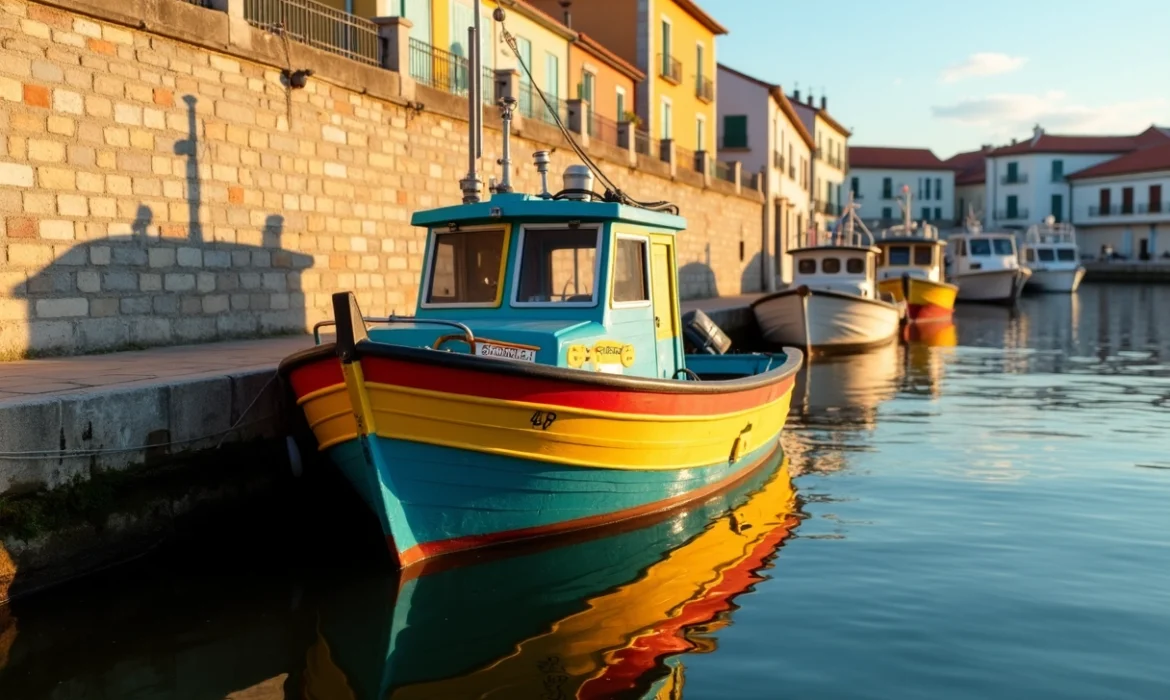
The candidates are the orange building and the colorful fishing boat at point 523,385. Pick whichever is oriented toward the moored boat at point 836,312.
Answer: the orange building

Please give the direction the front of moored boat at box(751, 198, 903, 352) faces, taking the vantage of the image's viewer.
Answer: facing the viewer and to the left of the viewer

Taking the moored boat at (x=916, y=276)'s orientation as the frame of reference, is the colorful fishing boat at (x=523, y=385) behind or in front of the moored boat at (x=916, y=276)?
in front

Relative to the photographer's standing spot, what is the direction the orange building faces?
facing the viewer and to the right of the viewer

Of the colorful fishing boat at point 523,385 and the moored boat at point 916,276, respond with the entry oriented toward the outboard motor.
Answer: the moored boat

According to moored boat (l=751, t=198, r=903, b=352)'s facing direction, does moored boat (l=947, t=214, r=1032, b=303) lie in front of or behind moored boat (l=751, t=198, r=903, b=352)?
behind

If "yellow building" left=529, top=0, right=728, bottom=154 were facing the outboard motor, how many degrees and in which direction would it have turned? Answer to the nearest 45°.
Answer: approximately 45° to its right

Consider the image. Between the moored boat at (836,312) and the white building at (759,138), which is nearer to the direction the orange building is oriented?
the moored boat

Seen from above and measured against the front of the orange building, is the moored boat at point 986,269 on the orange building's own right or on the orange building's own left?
on the orange building's own left

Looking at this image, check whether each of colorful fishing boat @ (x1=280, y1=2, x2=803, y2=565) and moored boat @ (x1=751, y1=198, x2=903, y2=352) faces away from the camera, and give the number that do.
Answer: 0

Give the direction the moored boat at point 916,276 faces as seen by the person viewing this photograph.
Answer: facing the viewer

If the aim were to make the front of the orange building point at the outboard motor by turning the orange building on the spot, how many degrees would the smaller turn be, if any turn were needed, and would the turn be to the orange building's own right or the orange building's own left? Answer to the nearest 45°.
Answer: approximately 45° to the orange building's own right

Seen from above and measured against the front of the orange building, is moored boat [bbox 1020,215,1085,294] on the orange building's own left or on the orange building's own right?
on the orange building's own left

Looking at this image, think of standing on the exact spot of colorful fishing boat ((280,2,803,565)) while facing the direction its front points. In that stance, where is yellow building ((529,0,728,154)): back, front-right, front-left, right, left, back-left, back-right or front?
back-right

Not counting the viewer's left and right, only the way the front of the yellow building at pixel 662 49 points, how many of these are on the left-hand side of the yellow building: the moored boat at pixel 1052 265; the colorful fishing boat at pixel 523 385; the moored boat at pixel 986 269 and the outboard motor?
2

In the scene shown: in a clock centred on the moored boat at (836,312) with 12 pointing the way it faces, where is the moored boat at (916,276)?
the moored boat at (916,276) is roughly at 5 o'clock from the moored boat at (836,312).

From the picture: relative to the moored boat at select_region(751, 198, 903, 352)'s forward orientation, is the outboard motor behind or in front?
in front

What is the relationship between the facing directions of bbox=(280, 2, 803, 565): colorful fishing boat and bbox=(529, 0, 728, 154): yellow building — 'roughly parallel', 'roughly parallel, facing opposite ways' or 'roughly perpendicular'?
roughly perpendicular
